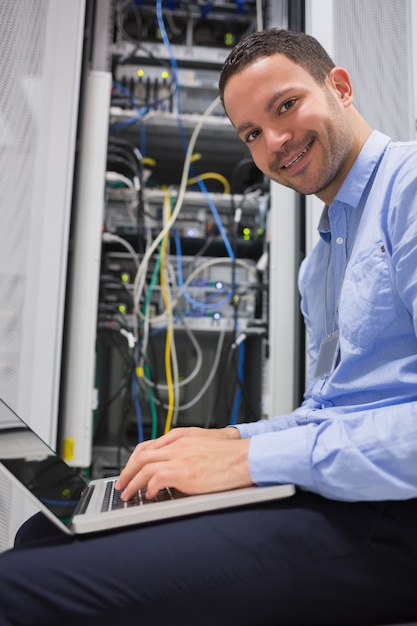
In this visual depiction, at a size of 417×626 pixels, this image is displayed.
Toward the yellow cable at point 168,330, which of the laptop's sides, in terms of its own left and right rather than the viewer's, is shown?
left

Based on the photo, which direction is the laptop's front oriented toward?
to the viewer's right

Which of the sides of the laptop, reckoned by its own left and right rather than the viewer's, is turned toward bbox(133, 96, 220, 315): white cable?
left

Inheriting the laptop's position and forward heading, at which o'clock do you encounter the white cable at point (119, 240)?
The white cable is roughly at 9 o'clock from the laptop.

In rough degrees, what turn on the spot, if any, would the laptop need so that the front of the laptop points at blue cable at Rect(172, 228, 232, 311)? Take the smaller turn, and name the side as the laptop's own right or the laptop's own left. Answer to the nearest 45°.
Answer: approximately 90° to the laptop's own left

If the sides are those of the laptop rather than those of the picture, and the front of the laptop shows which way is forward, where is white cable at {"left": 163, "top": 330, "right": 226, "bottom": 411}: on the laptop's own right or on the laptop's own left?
on the laptop's own left
